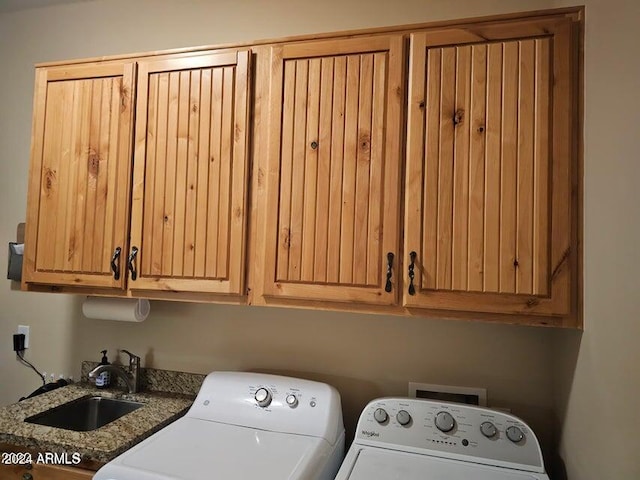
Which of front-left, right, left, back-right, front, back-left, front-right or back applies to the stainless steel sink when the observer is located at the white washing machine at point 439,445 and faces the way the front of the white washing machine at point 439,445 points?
right

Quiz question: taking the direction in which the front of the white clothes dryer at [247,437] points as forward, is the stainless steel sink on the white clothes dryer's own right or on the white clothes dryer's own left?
on the white clothes dryer's own right

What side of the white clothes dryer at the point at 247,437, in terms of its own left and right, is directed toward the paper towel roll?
right

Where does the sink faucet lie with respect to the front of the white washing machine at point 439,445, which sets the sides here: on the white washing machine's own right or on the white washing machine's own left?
on the white washing machine's own right

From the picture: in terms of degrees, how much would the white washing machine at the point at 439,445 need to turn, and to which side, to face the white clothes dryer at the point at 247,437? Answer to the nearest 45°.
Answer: approximately 90° to its right

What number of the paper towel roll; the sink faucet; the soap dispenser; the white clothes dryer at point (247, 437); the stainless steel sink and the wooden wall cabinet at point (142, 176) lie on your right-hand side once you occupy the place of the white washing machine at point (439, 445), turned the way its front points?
6

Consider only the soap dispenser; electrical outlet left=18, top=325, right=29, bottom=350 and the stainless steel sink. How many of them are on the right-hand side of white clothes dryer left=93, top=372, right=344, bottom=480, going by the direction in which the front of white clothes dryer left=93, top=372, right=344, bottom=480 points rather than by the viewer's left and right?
3

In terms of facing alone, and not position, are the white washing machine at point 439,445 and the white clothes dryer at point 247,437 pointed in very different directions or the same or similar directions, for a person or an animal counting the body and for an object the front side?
same or similar directions

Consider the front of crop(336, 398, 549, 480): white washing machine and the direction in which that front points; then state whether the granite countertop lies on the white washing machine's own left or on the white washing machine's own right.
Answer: on the white washing machine's own right

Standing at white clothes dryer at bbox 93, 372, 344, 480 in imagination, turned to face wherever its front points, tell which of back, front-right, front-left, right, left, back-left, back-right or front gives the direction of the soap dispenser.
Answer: right

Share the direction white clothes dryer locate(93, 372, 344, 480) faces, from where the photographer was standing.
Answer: facing the viewer and to the left of the viewer

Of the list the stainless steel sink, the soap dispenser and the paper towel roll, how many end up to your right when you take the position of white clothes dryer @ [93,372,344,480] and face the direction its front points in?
3

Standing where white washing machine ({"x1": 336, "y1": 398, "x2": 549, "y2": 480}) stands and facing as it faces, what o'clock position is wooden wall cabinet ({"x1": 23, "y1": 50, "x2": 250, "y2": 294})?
The wooden wall cabinet is roughly at 3 o'clock from the white washing machine.

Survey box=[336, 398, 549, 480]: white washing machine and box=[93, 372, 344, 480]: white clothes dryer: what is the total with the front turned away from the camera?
0

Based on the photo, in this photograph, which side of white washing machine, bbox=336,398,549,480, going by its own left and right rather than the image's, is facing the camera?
front
